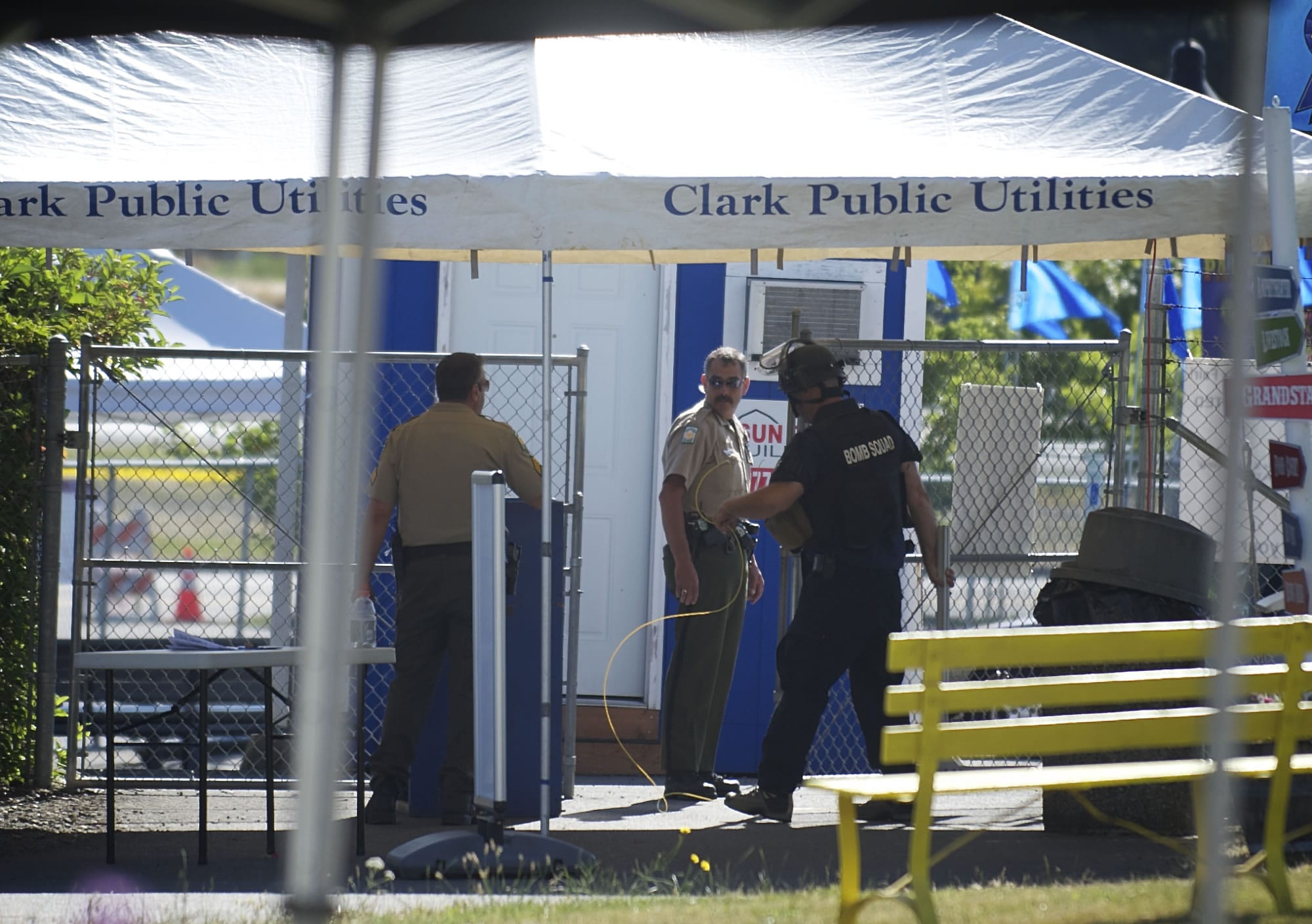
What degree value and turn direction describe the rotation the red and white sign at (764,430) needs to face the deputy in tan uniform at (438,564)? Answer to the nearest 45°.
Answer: approximately 45° to its right

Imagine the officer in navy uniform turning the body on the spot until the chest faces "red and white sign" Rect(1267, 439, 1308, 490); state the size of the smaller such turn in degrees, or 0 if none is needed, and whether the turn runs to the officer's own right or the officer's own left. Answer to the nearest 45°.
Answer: approximately 180°

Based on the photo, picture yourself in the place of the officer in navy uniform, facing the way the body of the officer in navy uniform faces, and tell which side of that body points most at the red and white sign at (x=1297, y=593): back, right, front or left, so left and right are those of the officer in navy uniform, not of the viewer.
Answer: back

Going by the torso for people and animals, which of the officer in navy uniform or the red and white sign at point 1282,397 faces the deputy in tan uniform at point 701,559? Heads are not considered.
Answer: the officer in navy uniform

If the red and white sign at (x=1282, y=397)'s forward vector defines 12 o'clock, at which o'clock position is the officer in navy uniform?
The officer in navy uniform is roughly at 4 o'clock from the red and white sign.

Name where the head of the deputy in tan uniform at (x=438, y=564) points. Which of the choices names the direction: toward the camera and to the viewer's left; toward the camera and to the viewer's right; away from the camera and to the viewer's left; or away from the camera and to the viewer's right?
away from the camera and to the viewer's right

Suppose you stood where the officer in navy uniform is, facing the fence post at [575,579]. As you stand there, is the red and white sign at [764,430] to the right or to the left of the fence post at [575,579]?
right

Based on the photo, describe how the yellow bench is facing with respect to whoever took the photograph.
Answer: facing away from the viewer and to the left of the viewer

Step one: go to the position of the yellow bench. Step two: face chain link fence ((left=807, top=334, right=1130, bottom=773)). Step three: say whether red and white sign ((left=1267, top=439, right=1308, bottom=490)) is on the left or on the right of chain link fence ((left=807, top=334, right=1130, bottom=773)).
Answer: right

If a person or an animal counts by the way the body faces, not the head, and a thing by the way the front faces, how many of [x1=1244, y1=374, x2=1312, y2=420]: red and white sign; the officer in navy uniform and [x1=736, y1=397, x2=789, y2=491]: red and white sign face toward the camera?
2

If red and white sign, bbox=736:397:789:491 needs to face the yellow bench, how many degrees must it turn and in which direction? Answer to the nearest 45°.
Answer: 0° — it already faces it
